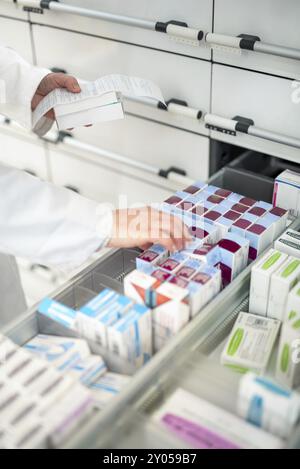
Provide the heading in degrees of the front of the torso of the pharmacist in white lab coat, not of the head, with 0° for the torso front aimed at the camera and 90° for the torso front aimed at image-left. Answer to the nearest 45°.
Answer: approximately 270°

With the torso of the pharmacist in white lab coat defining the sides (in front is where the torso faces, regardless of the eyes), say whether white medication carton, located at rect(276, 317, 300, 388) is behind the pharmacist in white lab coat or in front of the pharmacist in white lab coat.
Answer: in front

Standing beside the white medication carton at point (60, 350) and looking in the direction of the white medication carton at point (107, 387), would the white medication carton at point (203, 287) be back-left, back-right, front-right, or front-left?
front-left

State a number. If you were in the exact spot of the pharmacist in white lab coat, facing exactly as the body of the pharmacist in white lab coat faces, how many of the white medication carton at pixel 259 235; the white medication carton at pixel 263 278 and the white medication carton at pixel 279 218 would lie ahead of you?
3

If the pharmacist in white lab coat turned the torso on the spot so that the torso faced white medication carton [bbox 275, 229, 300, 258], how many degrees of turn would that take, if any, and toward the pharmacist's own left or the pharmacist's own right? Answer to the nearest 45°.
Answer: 0° — they already face it

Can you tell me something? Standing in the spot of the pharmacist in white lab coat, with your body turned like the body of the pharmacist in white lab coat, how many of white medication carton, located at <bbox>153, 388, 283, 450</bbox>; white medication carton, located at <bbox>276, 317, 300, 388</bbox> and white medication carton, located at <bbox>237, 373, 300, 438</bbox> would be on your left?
0

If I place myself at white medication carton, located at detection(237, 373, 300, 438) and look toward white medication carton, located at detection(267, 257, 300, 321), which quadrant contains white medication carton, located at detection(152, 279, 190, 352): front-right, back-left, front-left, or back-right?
front-left

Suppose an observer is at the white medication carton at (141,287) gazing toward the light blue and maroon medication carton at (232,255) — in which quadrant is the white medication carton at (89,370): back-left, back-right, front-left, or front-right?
back-right

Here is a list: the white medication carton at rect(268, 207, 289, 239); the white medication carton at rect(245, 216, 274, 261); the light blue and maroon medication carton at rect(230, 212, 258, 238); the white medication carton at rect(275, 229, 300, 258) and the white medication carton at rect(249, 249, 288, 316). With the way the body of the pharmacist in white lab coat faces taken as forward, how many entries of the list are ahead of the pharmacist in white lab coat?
5

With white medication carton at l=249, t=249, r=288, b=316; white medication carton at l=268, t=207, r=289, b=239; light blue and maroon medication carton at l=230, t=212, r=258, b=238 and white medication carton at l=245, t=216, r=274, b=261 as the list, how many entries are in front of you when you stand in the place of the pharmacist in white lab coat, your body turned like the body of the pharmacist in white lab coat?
4
